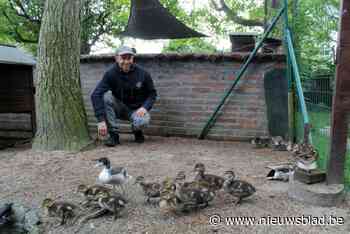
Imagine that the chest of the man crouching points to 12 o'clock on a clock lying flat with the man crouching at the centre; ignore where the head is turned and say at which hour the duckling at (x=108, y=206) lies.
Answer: The duckling is roughly at 12 o'clock from the man crouching.

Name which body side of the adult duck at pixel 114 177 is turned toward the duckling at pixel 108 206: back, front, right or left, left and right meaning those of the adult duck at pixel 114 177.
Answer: left

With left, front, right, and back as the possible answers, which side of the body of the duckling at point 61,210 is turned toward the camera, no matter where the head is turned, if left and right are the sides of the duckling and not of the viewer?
left

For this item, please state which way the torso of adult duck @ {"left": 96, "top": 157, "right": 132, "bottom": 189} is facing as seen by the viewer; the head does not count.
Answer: to the viewer's left

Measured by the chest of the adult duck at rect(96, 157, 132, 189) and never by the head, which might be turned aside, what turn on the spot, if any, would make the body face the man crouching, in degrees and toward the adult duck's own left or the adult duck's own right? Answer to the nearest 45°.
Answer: approximately 90° to the adult duck's own right

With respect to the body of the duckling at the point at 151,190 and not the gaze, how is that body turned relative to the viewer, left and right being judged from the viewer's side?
facing to the left of the viewer

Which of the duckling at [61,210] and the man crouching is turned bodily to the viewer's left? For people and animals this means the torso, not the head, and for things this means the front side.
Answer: the duckling
